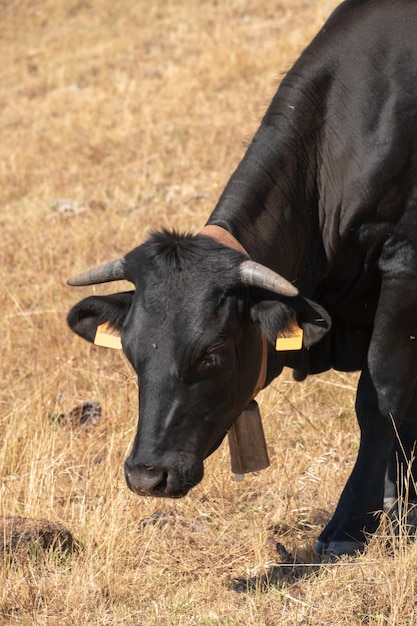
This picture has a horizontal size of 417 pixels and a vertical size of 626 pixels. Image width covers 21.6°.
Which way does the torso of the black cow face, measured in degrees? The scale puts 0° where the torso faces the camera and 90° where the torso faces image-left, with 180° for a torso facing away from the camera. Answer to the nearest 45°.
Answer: approximately 45°
